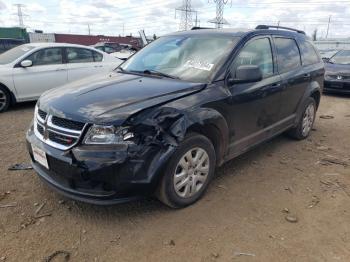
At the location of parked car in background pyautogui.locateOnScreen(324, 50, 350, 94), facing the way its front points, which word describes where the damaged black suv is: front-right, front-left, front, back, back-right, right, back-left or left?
front

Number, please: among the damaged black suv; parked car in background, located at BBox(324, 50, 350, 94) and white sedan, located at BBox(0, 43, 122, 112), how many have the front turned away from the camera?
0

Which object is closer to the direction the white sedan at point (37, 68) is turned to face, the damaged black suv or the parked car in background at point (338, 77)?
the damaged black suv

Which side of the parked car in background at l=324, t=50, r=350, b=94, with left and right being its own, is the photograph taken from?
front

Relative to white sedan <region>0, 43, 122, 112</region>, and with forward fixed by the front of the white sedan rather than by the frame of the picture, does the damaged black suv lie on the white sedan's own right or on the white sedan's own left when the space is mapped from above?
on the white sedan's own left

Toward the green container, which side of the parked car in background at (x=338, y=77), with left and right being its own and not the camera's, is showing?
right

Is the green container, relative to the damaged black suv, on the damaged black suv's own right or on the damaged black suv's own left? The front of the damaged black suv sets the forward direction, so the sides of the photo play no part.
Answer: on the damaged black suv's own right

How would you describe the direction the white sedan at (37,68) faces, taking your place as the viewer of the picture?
facing the viewer and to the left of the viewer

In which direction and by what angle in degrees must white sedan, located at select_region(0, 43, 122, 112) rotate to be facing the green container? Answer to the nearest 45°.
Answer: approximately 135° to its right

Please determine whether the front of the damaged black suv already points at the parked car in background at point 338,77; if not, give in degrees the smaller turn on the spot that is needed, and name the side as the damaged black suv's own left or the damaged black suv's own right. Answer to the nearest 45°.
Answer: approximately 180°

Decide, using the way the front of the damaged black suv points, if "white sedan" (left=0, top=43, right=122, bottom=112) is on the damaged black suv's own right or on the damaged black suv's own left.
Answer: on the damaged black suv's own right
